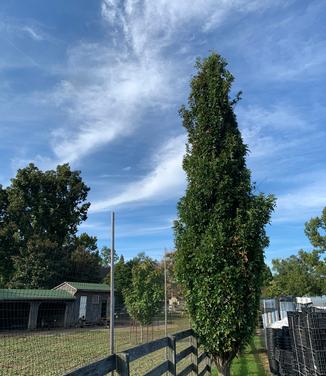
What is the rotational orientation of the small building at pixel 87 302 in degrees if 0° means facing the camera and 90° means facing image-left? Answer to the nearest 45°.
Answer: approximately 315°

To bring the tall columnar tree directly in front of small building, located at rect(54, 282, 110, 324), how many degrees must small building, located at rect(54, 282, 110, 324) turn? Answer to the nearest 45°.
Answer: approximately 45° to its right

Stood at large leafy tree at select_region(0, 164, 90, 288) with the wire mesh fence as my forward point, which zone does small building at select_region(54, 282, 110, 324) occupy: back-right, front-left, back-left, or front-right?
front-left

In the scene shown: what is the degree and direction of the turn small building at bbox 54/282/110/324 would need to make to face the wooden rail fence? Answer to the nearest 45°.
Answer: approximately 45° to its right

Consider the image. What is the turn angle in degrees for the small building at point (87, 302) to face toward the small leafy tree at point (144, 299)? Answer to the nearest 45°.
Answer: approximately 45° to its right
